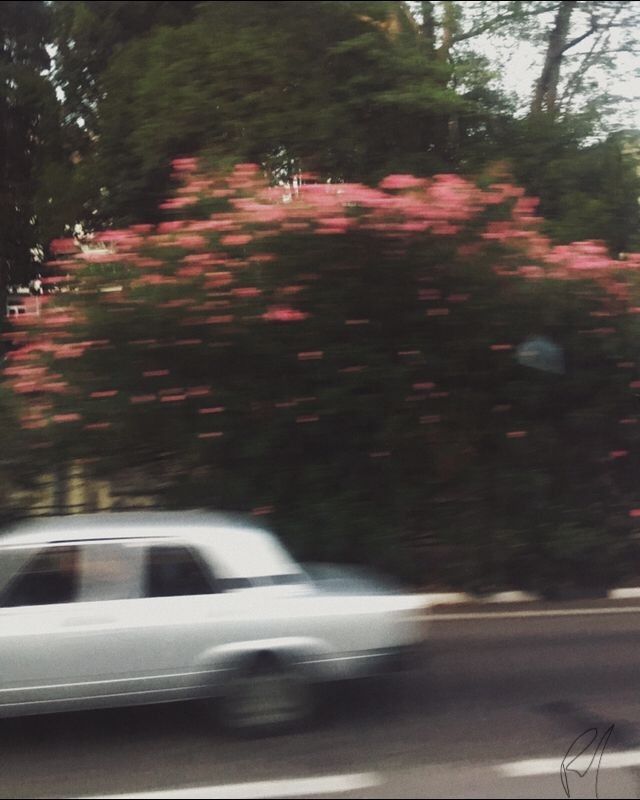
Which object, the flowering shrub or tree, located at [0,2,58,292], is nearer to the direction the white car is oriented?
the tree

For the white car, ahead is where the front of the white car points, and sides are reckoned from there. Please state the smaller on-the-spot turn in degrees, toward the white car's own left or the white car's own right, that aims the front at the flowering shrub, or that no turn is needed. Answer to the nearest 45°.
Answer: approximately 135° to the white car's own right

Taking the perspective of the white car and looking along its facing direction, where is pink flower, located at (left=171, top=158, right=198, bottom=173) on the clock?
The pink flower is roughly at 3 o'clock from the white car.

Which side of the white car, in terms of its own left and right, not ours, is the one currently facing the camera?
left

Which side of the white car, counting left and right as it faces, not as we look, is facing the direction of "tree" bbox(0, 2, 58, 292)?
right
